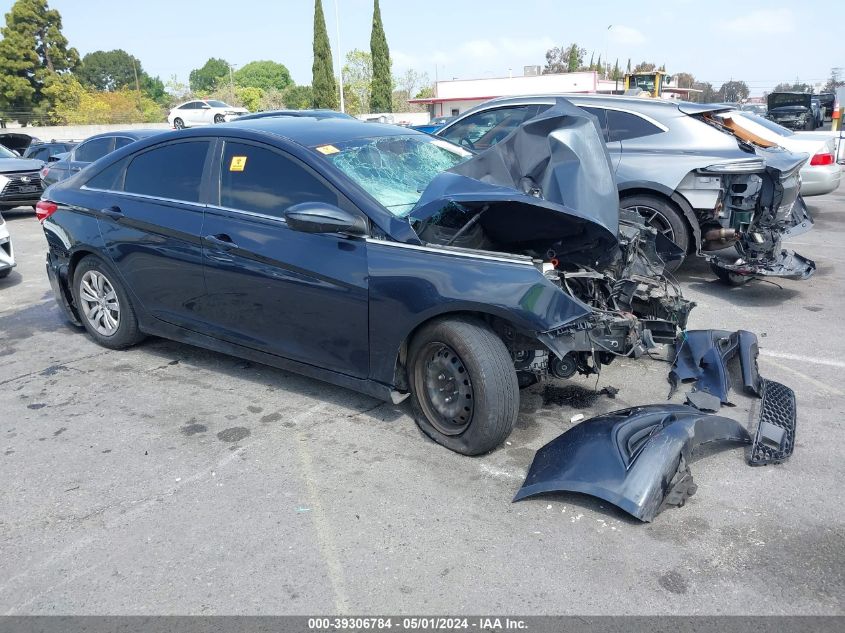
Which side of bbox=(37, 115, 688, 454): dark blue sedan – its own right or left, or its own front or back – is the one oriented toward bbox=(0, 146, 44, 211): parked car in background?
back

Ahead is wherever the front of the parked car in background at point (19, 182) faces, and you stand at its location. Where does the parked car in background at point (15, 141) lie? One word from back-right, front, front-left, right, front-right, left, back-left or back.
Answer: back-left

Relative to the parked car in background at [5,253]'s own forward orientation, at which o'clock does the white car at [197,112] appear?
The white car is roughly at 8 o'clock from the parked car in background.

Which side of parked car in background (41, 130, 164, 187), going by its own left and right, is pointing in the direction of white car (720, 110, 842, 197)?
front

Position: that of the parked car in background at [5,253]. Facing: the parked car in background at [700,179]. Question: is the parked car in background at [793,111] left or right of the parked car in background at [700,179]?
left

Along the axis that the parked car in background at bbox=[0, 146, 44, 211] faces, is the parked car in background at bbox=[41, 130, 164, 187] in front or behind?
in front

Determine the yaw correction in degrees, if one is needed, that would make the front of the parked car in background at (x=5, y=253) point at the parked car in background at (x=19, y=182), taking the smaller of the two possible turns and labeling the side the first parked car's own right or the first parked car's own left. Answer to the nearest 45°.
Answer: approximately 135° to the first parked car's own left

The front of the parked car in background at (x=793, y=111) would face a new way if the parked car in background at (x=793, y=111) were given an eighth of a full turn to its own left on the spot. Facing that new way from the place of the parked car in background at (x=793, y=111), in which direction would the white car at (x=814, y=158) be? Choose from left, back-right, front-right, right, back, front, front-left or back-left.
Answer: front-right

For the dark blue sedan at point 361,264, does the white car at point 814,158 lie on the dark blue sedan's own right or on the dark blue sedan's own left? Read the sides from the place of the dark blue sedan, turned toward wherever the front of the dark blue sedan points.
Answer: on the dark blue sedan's own left
